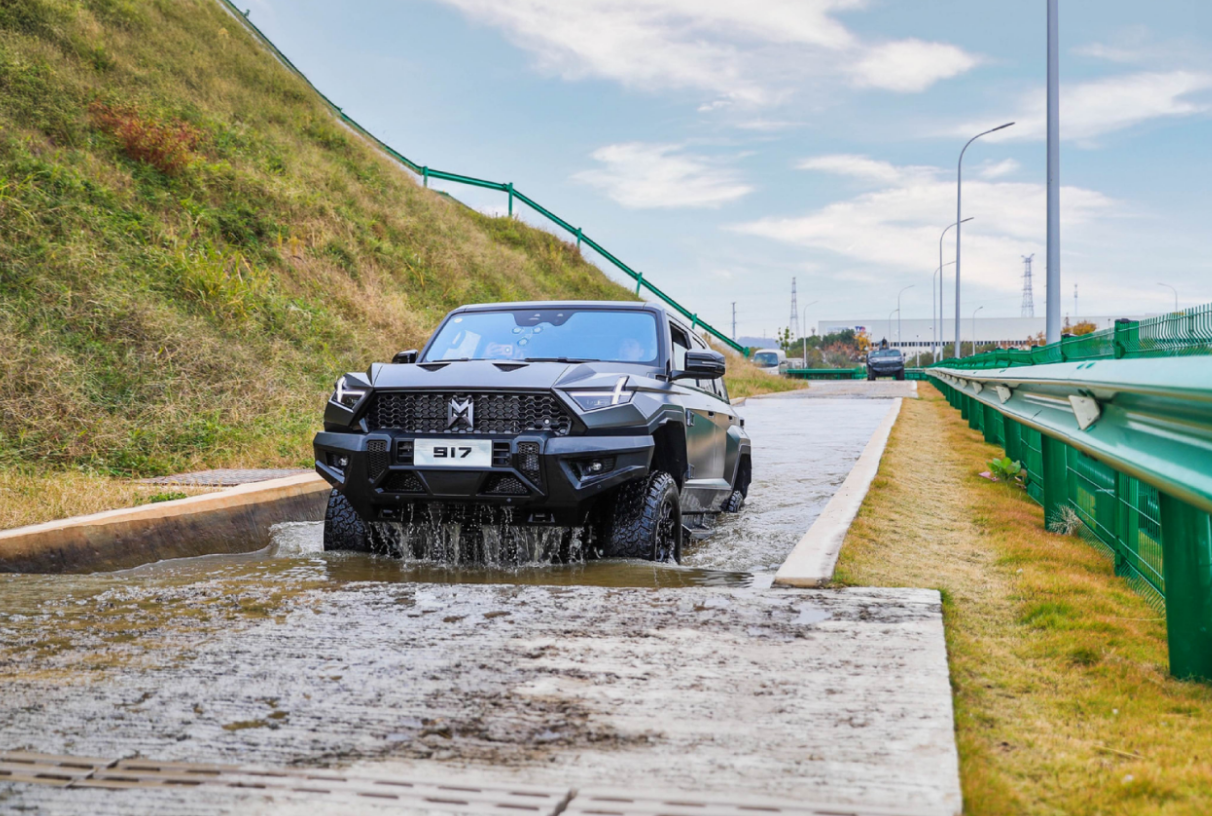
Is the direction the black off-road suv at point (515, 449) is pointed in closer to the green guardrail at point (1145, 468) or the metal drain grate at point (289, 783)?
the metal drain grate

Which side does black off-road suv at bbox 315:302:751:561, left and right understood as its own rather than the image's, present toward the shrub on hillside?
right

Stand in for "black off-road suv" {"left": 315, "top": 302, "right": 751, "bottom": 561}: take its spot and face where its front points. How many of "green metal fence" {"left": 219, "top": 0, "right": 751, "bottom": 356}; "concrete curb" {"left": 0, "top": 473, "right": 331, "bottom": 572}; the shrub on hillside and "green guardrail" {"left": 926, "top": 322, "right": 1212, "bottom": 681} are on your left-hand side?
1

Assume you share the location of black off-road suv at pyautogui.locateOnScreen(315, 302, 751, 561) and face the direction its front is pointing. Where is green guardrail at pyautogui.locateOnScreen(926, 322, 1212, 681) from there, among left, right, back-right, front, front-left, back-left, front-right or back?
left

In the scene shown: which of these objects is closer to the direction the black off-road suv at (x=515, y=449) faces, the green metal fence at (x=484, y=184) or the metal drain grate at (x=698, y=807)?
the metal drain grate

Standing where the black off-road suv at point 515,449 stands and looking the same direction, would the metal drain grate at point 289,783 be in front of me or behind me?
in front

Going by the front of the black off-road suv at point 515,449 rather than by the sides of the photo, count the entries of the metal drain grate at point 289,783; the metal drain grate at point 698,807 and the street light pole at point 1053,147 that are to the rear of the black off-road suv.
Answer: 1

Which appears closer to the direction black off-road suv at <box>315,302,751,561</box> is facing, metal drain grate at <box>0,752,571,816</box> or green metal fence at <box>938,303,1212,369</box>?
the metal drain grate

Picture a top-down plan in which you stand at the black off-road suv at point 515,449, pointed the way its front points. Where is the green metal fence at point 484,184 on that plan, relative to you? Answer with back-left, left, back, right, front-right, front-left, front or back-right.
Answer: back-right

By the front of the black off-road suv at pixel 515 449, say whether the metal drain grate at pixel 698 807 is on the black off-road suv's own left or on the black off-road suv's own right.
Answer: on the black off-road suv's own left

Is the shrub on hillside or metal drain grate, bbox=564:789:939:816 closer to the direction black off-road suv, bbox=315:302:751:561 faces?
the metal drain grate

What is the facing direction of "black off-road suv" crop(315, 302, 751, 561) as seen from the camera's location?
facing the viewer and to the left of the viewer

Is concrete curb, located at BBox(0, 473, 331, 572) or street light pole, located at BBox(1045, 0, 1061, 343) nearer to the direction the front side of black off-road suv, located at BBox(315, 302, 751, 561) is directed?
the concrete curb

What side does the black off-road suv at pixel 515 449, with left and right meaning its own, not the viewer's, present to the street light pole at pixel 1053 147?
back

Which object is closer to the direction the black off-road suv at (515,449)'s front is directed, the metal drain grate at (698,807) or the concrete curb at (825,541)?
the metal drain grate
